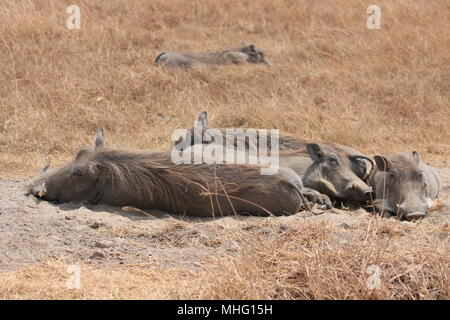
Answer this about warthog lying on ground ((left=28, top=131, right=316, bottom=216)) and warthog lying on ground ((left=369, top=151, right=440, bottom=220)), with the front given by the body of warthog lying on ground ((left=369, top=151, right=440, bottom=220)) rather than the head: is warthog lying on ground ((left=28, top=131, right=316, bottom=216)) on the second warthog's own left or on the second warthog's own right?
on the second warthog's own right

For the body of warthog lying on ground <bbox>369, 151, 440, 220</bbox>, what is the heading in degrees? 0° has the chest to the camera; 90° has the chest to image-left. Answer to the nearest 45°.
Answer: approximately 0°

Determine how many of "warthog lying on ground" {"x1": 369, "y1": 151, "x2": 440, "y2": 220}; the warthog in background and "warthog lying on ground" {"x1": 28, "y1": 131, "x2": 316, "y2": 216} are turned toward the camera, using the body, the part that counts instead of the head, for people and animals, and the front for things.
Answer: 1

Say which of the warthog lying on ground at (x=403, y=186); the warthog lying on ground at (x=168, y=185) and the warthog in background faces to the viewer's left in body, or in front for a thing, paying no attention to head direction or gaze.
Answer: the warthog lying on ground at (x=168, y=185)

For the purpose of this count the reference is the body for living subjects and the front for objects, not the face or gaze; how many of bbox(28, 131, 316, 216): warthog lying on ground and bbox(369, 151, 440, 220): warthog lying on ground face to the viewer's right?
0

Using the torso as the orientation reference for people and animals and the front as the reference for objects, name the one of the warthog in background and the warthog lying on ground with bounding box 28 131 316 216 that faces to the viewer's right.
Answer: the warthog in background

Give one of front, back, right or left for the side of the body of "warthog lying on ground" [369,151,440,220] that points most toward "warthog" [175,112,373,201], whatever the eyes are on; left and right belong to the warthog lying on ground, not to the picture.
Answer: right

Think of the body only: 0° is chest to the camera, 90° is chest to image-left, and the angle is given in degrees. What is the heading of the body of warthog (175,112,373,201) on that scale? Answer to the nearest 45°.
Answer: approximately 315°

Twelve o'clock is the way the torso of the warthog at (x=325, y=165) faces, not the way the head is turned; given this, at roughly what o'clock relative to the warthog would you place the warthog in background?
The warthog in background is roughly at 9 o'clock from the warthog.

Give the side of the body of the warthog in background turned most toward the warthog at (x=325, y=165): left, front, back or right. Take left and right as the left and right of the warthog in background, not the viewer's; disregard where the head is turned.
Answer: right

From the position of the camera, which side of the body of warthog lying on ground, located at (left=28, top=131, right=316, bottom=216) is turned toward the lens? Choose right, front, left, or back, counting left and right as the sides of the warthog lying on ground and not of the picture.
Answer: left

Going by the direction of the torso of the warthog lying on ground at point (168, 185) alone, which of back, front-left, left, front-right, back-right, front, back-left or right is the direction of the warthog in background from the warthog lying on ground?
right

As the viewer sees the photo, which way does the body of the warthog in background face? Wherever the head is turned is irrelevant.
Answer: to the viewer's right

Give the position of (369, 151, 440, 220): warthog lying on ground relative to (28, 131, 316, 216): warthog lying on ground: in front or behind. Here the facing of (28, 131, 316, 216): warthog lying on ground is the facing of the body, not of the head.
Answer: behind

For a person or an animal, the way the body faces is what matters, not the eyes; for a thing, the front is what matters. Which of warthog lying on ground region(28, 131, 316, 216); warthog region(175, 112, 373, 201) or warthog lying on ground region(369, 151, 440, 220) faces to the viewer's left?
warthog lying on ground region(28, 131, 316, 216)
